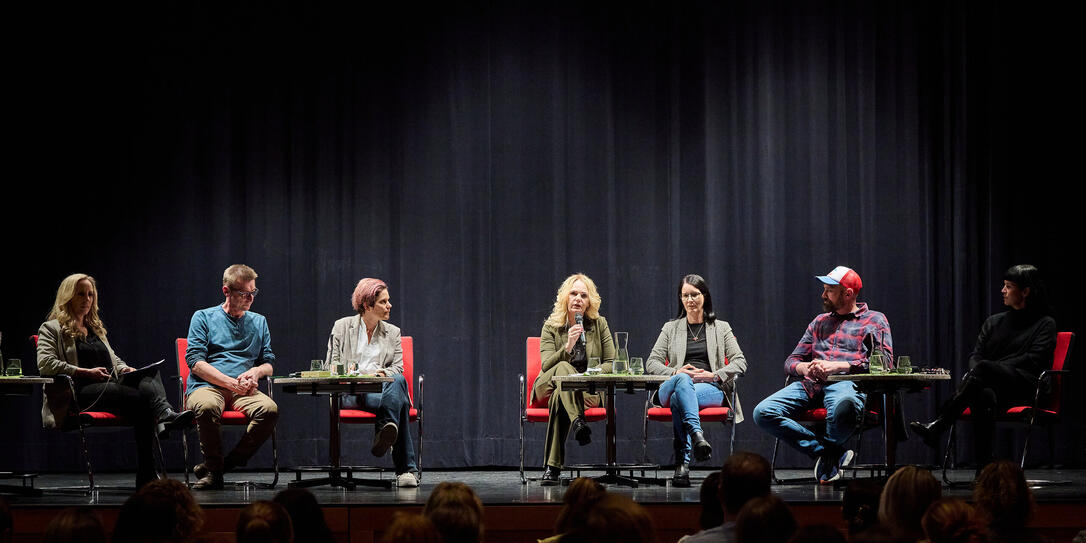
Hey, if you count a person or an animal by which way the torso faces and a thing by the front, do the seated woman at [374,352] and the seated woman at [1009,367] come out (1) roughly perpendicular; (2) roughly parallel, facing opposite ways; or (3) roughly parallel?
roughly perpendicular

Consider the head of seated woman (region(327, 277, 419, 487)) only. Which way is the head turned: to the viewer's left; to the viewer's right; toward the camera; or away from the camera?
to the viewer's right

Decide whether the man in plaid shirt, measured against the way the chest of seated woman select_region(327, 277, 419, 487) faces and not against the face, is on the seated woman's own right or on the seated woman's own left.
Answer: on the seated woman's own left

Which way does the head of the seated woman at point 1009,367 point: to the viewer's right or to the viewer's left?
to the viewer's left

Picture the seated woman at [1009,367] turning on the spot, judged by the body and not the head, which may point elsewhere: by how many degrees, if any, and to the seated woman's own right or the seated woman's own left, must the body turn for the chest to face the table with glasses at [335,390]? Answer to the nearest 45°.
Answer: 0° — they already face it

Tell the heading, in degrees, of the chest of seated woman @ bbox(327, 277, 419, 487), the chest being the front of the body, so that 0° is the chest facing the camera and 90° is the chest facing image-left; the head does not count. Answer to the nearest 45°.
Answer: approximately 0°

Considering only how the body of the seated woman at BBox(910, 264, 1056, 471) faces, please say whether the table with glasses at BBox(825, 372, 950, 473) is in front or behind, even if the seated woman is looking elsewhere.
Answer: in front

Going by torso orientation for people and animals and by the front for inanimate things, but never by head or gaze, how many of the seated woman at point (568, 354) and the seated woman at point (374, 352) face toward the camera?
2

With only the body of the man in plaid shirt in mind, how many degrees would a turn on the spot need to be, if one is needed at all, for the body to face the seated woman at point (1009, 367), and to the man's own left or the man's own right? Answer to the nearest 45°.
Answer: approximately 135° to the man's own left

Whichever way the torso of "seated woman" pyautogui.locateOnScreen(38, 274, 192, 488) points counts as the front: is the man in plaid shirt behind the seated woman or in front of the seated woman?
in front

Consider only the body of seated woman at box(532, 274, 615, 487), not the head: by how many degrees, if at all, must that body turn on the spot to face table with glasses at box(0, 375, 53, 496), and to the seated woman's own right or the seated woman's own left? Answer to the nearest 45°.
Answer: approximately 90° to the seated woman's own right
